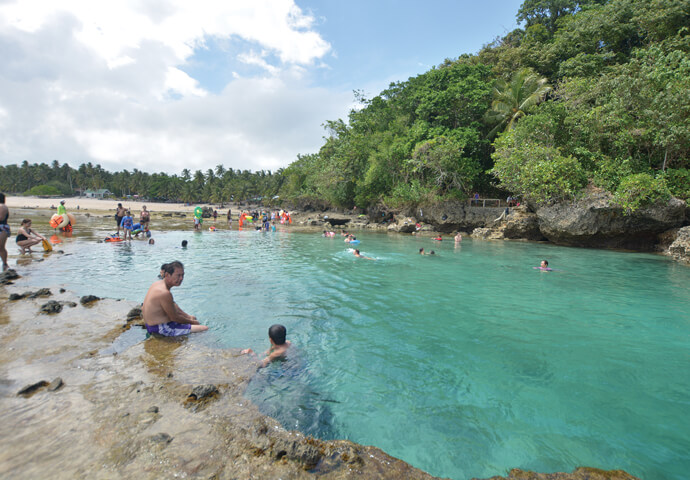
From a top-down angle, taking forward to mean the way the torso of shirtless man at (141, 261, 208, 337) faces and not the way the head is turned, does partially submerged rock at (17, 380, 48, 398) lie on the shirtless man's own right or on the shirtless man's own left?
on the shirtless man's own right

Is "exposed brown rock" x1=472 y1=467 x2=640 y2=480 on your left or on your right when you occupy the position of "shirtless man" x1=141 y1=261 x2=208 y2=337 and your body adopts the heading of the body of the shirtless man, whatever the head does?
on your right

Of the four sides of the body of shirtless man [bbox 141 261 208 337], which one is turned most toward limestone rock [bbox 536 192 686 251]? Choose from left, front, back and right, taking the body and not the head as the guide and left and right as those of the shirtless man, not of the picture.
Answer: front

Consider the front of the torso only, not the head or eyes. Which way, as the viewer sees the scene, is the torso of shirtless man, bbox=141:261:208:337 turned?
to the viewer's right

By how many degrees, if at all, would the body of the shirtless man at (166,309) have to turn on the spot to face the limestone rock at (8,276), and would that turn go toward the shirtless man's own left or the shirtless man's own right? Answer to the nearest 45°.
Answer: approximately 135° to the shirtless man's own left

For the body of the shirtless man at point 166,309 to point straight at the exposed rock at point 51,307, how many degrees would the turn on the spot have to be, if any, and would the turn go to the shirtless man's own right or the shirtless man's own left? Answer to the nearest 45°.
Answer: approximately 135° to the shirtless man's own left

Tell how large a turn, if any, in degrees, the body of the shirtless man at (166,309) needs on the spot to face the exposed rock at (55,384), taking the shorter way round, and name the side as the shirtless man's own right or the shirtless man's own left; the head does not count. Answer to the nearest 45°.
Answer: approximately 135° to the shirtless man's own right

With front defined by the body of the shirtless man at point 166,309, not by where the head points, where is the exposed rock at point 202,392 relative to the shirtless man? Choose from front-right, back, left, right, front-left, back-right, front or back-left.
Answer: right

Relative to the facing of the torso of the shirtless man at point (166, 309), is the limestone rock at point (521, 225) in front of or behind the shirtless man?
in front

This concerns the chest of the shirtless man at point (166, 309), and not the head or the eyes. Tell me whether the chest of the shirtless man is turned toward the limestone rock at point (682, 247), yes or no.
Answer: yes
